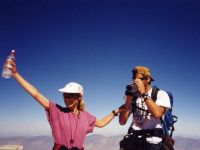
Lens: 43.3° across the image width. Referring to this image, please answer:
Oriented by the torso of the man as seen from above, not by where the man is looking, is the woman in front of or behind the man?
in front

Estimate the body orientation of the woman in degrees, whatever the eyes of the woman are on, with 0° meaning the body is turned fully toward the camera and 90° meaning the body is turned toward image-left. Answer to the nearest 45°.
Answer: approximately 0°

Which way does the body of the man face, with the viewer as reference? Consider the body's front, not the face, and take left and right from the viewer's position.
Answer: facing the viewer and to the left of the viewer

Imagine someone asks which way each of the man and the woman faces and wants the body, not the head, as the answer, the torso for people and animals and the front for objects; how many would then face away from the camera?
0

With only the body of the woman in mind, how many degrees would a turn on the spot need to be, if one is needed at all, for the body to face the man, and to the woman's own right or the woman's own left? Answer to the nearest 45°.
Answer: approximately 90° to the woman's own left

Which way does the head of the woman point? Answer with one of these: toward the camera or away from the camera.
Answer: toward the camera
